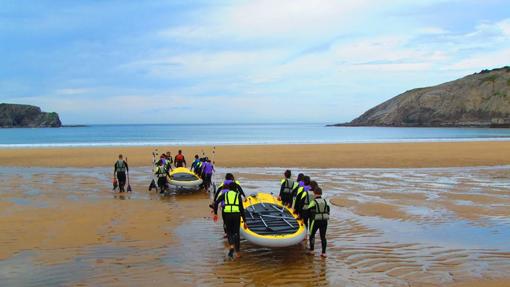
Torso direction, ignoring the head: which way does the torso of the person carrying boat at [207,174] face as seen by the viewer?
away from the camera

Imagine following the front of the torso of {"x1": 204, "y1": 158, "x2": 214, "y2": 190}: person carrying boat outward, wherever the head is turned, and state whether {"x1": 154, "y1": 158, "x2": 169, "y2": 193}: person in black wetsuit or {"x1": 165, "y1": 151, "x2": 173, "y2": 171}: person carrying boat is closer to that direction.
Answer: the person carrying boat

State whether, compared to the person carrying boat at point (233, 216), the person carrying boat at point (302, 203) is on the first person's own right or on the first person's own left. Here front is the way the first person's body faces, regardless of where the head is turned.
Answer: on the first person's own right

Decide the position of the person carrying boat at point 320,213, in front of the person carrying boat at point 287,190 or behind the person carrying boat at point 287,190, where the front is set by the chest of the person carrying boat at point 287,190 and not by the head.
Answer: behind

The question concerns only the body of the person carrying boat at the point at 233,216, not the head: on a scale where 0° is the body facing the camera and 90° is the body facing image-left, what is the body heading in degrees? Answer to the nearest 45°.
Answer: approximately 180°

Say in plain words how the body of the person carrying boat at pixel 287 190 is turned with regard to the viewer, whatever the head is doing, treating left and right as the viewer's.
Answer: facing away from the viewer

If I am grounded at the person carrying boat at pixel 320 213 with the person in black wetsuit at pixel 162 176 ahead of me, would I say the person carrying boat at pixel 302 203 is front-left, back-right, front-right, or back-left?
front-right

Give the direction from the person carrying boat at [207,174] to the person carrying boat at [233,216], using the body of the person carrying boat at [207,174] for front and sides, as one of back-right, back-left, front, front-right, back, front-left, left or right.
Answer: back

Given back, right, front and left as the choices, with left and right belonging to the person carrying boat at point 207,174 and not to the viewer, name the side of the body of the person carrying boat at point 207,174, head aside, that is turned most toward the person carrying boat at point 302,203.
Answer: back

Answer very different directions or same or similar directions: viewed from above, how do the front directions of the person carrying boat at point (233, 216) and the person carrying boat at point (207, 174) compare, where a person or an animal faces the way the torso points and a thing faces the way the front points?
same or similar directions

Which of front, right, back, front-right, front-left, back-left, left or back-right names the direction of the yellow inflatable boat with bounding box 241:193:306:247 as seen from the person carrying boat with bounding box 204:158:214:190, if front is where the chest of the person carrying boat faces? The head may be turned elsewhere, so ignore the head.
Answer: back

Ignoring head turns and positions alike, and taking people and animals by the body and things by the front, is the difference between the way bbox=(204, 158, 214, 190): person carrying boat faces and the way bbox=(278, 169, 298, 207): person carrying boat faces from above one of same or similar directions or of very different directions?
same or similar directions
